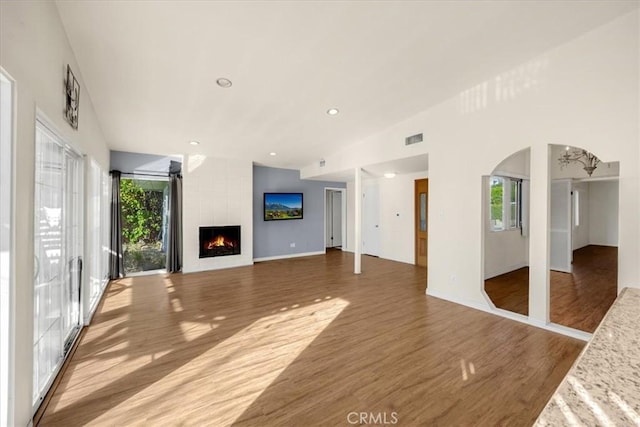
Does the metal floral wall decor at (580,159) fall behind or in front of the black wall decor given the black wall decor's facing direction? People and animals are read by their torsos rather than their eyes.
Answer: in front

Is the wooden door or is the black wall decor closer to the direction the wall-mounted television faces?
the black wall decor

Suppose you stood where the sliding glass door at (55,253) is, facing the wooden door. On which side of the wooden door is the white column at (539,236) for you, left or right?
right

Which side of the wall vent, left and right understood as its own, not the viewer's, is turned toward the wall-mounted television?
right

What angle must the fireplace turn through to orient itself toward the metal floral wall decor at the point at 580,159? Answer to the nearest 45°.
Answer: approximately 45° to its left

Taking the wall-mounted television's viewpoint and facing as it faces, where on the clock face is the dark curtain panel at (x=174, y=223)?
The dark curtain panel is roughly at 2 o'clock from the wall-mounted television.

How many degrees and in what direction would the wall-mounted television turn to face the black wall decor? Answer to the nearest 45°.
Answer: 0° — it already faces it

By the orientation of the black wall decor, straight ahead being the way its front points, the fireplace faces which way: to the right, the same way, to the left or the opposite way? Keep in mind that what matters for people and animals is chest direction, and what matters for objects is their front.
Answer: to the right

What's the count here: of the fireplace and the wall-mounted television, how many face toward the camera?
2

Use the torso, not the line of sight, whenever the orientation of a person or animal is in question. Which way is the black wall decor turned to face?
to the viewer's right

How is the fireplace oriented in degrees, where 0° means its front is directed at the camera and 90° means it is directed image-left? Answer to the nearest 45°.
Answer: approximately 0°

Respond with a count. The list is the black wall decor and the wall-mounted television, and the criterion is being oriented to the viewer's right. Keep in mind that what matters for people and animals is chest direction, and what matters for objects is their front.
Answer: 1
